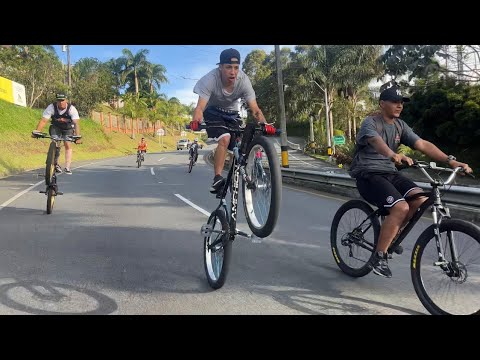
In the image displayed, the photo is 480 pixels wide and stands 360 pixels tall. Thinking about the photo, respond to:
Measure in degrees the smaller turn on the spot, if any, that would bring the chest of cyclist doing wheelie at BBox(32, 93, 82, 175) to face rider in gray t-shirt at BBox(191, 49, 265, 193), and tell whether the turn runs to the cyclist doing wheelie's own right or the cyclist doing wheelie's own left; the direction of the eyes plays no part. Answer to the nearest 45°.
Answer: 0° — they already face them

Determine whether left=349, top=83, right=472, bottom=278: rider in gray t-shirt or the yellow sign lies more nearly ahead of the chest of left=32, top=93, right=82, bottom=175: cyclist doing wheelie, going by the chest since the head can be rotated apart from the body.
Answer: the rider in gray t-shirt

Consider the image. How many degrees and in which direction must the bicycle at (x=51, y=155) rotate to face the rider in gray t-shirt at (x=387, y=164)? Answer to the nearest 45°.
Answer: approximately 45° to its left

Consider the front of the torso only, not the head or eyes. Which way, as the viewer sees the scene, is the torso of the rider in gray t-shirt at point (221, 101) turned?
toward the camera

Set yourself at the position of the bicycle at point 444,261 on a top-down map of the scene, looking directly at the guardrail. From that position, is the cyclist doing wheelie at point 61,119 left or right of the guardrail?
left

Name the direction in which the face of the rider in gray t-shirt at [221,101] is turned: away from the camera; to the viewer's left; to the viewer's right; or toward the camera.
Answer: toward the camera

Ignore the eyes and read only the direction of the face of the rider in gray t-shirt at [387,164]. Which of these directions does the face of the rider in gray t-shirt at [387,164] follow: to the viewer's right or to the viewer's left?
to the viewer's right

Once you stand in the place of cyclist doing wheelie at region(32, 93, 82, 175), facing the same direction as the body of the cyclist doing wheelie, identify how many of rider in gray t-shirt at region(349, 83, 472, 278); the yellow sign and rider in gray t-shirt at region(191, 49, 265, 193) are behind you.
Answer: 1

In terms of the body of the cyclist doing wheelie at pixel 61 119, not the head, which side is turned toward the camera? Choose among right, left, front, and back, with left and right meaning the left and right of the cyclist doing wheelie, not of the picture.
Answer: front

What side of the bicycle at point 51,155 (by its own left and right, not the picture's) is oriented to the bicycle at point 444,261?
front

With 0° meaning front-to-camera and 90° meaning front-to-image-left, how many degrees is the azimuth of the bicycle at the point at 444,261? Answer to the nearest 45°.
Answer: approximately 315°

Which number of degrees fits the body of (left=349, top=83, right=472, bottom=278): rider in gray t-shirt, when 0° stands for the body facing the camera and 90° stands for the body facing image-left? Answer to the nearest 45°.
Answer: approximately 315°

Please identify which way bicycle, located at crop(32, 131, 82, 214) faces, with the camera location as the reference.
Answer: facing the viewer
